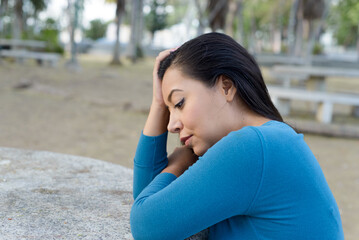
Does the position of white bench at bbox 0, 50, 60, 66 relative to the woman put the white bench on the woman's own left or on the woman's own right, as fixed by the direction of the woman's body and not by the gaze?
on the woman's own right

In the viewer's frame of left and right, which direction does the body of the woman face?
facing to the left of the viewer

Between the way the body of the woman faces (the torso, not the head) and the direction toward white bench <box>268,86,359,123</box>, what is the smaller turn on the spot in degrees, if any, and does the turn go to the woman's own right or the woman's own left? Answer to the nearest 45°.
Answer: approximately 90° to the woman's own right

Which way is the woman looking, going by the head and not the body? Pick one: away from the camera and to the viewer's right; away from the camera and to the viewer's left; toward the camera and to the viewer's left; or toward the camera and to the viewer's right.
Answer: toward the camera and to the viewer's left

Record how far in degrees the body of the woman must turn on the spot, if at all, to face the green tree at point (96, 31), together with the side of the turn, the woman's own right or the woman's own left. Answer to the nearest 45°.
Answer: approximately 90° to the woman's own right

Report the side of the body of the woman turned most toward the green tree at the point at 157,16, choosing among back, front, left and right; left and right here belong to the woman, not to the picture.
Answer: right

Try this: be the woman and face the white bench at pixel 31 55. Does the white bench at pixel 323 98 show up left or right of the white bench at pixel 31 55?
right

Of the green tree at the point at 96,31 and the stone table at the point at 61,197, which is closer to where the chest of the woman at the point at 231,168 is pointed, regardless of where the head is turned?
the stone table
